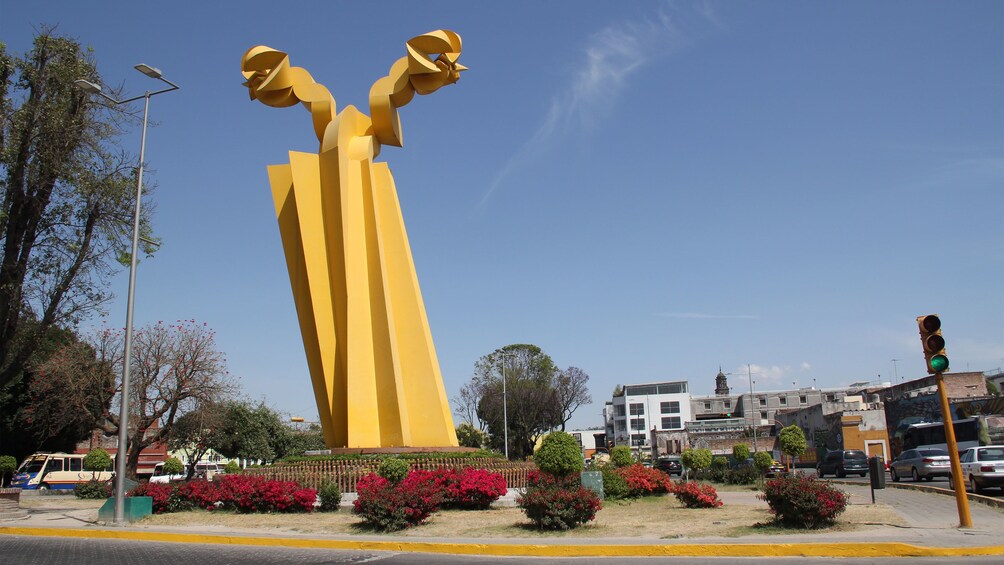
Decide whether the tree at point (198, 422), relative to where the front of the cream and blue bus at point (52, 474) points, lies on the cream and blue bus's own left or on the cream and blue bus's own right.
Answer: on the cream and blue bus's own left

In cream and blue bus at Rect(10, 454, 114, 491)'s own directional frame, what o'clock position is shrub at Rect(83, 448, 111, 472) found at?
The shrub is roughly at 10 o'clock from the cream and blue bus.

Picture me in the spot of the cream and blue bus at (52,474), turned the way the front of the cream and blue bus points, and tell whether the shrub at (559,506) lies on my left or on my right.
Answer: on my left

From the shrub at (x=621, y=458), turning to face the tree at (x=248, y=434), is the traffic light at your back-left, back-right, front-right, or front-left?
back-left
